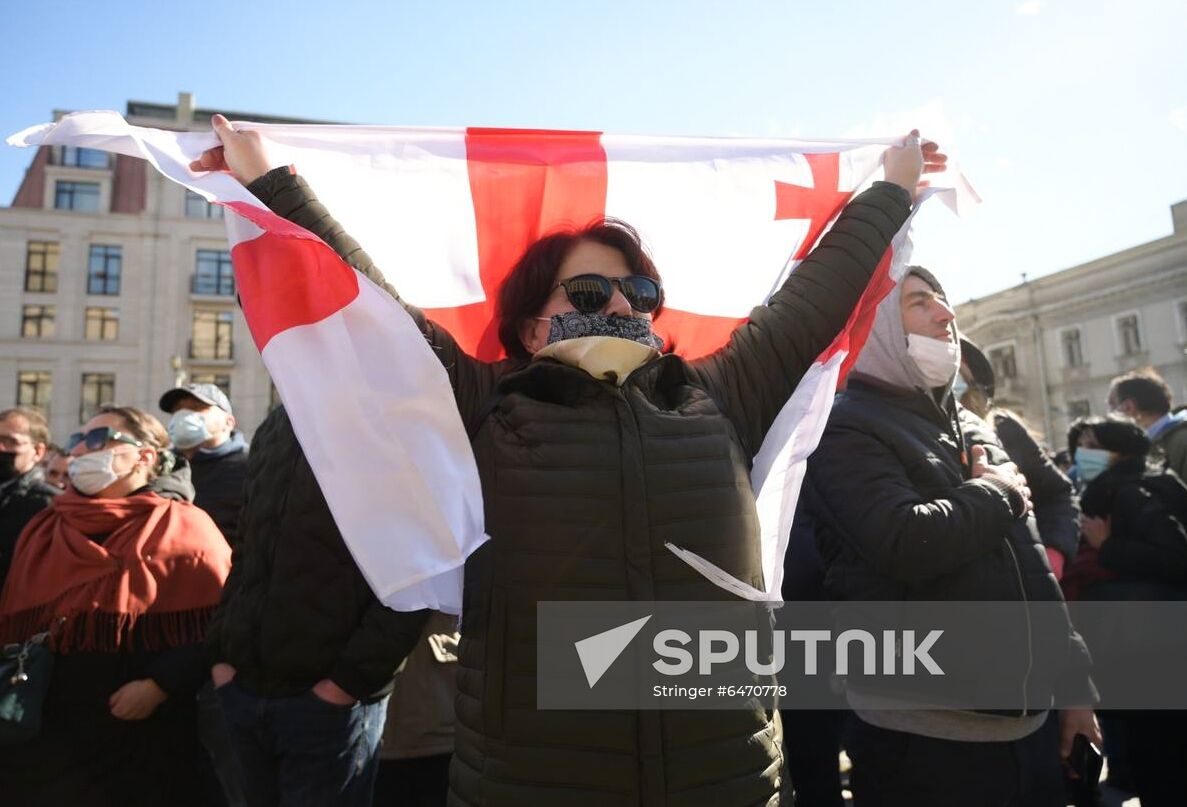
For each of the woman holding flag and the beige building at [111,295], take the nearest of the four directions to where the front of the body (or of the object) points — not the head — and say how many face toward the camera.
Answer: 2

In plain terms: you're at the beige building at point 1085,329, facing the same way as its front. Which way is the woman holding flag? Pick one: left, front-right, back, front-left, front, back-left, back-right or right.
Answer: front-left

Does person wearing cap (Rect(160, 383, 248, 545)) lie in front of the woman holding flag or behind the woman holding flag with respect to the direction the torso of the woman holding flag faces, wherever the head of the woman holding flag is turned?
behind

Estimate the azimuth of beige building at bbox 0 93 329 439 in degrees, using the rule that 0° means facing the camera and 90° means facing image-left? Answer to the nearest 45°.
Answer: approximately 0°

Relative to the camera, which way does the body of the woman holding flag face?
toward the camera

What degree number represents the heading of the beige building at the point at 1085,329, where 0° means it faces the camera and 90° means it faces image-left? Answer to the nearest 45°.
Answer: approximately 45°

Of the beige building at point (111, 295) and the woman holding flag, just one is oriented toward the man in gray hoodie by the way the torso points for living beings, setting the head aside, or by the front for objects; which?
the beige building

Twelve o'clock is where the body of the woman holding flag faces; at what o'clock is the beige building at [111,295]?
The beige building is roughly at 5 o'clock from the woman holding flag.

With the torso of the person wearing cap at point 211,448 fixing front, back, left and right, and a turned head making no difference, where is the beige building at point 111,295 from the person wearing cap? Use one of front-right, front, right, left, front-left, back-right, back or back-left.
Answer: back-right

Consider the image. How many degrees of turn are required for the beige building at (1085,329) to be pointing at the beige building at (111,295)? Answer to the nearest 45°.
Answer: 0° — it already faces it

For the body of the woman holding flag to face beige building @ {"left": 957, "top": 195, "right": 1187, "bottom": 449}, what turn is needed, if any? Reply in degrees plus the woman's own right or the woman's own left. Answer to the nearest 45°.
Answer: approximately 135° to the woman's own left

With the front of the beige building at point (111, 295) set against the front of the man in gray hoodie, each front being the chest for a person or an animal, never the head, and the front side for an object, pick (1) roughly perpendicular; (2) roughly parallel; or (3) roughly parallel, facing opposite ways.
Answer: roughly parallel

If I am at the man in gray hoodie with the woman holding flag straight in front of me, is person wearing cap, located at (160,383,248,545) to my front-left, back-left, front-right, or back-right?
front-right

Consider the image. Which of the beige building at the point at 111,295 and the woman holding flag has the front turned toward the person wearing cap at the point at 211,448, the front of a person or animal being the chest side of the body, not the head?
the beige building

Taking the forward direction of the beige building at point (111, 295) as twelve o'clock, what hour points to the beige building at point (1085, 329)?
the beige building at point (1085, 329) is roughly at 10 o'clock from the beige building at point (111, 295).
